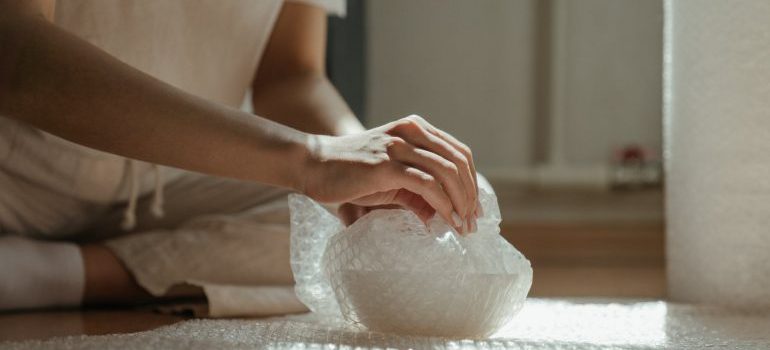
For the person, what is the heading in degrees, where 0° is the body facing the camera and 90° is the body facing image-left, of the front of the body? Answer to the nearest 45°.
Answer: approximately 315°
